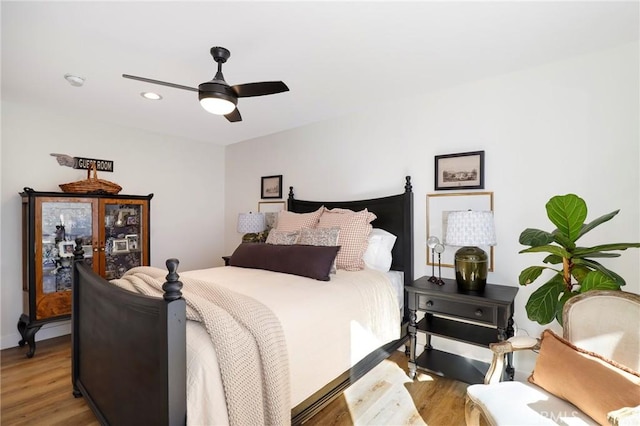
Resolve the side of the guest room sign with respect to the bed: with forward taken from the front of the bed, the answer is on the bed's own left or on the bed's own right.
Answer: on the bed's own right

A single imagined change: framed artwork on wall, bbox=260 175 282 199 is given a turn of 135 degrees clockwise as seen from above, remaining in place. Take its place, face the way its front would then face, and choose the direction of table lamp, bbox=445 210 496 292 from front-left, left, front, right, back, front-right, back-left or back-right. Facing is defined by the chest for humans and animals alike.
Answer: back-right

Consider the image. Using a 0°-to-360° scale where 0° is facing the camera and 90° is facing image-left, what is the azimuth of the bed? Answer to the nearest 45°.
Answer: approximately 45°

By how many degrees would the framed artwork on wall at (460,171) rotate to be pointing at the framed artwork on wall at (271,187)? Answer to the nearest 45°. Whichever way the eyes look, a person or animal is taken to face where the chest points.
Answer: approximately 45° to its right

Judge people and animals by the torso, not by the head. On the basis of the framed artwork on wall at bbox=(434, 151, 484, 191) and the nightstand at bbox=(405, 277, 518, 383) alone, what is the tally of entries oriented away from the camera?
0

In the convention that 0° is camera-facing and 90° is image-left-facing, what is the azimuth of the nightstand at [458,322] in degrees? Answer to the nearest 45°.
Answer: approximately 45°

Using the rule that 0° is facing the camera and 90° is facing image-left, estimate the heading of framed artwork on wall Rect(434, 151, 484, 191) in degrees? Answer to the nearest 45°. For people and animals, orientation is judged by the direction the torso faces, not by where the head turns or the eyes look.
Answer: approximately 45°

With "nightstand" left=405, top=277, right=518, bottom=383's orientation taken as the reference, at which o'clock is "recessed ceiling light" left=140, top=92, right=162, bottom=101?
The recessed ceiling light is roughly at 1 o'clock from the nightstand.

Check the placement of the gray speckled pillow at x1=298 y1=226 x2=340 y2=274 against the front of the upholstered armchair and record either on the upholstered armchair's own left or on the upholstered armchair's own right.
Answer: on the upholstered armchair's own right
